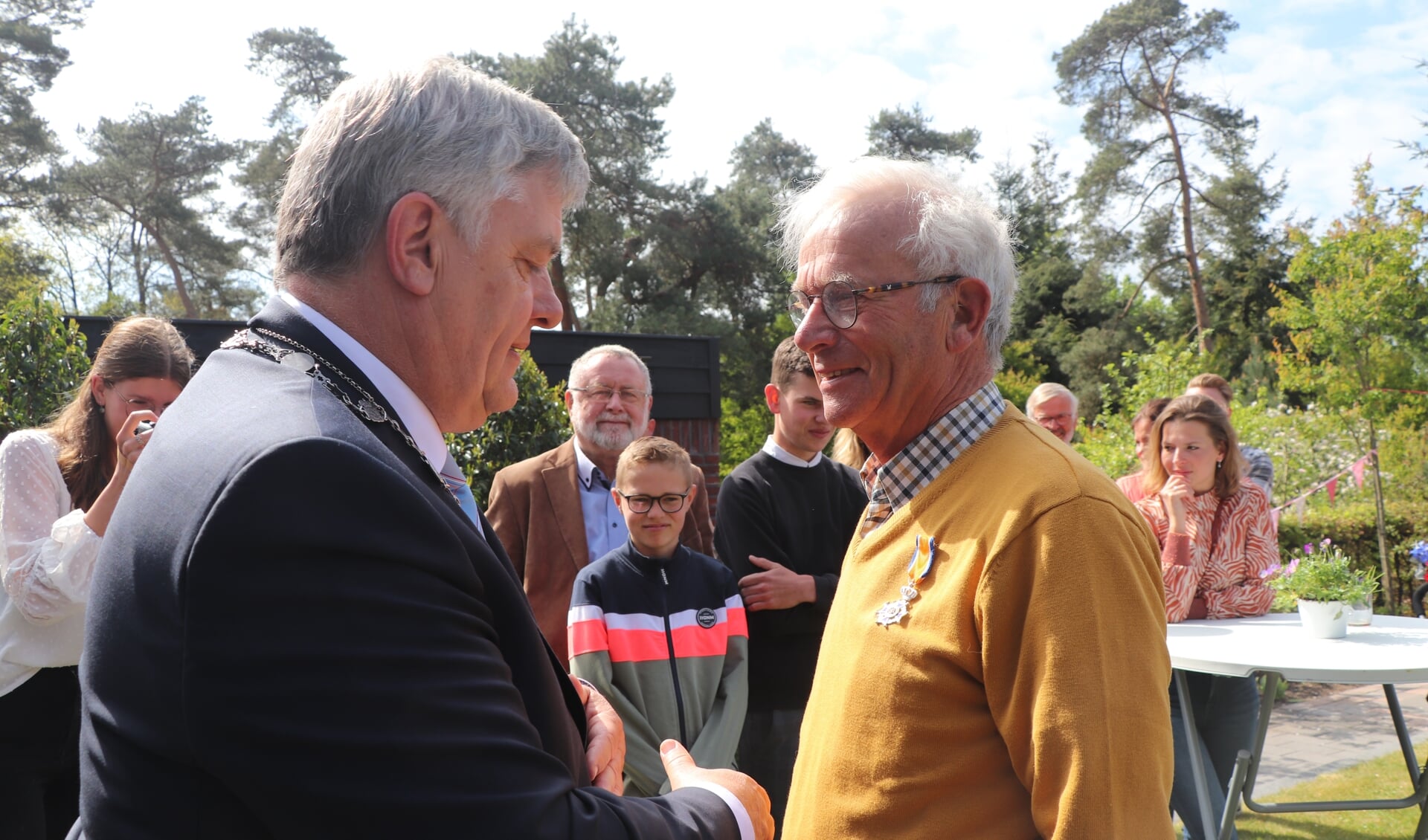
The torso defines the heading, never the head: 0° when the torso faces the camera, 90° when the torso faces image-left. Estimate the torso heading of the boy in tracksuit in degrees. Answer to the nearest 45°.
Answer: approximately 0°

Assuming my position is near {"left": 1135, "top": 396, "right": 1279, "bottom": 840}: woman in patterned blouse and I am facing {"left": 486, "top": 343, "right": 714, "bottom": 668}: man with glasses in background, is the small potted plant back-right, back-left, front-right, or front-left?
back-left

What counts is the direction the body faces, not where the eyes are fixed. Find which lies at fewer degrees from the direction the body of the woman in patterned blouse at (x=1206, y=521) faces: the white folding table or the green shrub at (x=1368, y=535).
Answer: the white folding table

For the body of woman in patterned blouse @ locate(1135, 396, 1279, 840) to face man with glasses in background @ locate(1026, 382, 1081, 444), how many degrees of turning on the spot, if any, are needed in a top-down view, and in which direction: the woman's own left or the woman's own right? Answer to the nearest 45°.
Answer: approximately 90° to the woman's own right

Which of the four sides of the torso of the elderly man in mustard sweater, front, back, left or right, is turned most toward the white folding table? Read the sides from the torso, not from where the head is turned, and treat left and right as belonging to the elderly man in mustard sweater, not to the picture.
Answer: back

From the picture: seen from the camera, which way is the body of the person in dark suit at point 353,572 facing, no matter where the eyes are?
to the viewer's right

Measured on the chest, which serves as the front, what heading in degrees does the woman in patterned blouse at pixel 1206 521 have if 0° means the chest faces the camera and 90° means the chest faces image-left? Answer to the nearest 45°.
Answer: approximately 45°
